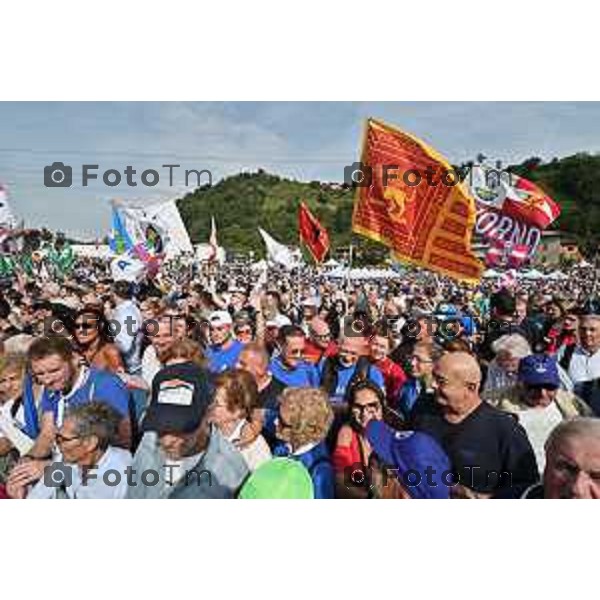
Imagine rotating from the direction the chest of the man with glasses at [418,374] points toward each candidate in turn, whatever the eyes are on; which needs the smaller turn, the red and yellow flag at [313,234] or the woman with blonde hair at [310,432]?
the woman with blonde hair

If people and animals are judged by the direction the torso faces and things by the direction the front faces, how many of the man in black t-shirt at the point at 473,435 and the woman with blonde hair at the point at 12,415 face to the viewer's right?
0

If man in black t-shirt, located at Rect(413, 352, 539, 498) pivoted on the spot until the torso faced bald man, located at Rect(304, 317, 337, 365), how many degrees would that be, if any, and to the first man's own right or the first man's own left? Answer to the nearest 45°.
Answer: approximately 90° to the first man's own right

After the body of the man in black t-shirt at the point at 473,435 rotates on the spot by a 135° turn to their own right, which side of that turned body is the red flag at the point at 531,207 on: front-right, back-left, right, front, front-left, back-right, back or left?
front

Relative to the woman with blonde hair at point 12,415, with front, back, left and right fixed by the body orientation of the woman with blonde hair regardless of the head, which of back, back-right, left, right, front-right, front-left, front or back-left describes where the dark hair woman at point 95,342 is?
back

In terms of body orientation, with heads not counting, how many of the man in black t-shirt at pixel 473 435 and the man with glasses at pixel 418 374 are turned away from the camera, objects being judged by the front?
0

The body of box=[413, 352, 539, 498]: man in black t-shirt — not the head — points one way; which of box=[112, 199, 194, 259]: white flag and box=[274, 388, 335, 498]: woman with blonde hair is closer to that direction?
the woman with blonde hair

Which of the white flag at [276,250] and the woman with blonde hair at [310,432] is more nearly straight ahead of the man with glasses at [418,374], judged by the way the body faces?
the woman with blonde hair

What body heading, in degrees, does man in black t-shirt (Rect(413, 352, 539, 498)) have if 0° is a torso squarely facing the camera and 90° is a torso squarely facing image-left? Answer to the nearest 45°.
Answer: approximately 45°

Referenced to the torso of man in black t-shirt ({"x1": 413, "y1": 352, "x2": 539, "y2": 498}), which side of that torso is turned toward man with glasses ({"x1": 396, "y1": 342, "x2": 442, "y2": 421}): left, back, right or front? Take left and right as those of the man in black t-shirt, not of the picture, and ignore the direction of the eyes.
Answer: right

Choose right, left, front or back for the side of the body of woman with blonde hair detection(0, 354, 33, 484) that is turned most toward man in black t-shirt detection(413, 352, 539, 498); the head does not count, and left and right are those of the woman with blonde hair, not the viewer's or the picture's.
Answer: left
